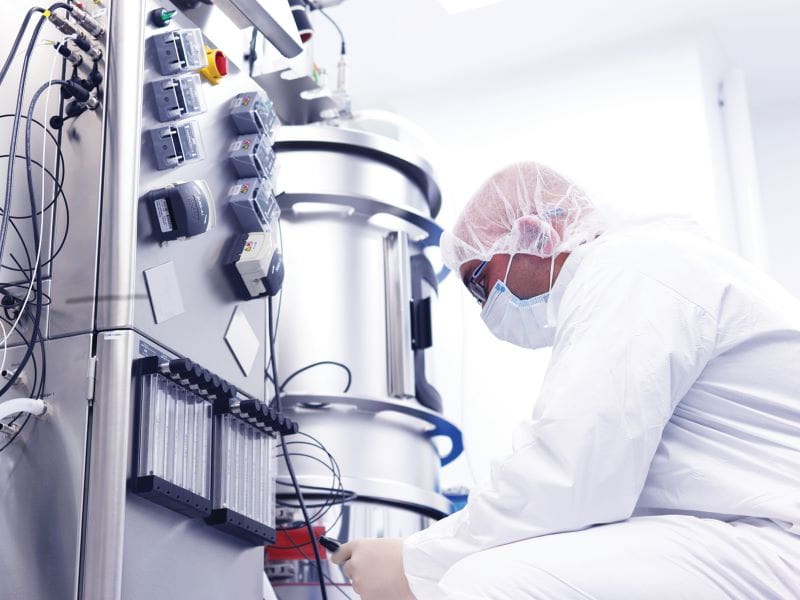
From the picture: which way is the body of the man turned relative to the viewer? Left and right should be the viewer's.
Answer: facing to the left of the viewer

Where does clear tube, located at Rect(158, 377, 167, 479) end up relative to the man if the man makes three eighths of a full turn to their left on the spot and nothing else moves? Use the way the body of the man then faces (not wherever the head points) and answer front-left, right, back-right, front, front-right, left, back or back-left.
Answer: back-right

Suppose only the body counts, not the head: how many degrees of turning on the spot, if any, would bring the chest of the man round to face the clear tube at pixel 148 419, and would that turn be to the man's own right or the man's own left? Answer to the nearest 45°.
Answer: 0° — they already face it

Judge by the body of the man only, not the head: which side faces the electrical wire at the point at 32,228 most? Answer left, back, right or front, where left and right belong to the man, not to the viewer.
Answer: front

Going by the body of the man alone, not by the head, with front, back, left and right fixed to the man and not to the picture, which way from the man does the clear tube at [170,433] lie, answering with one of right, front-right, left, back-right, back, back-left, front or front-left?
front
